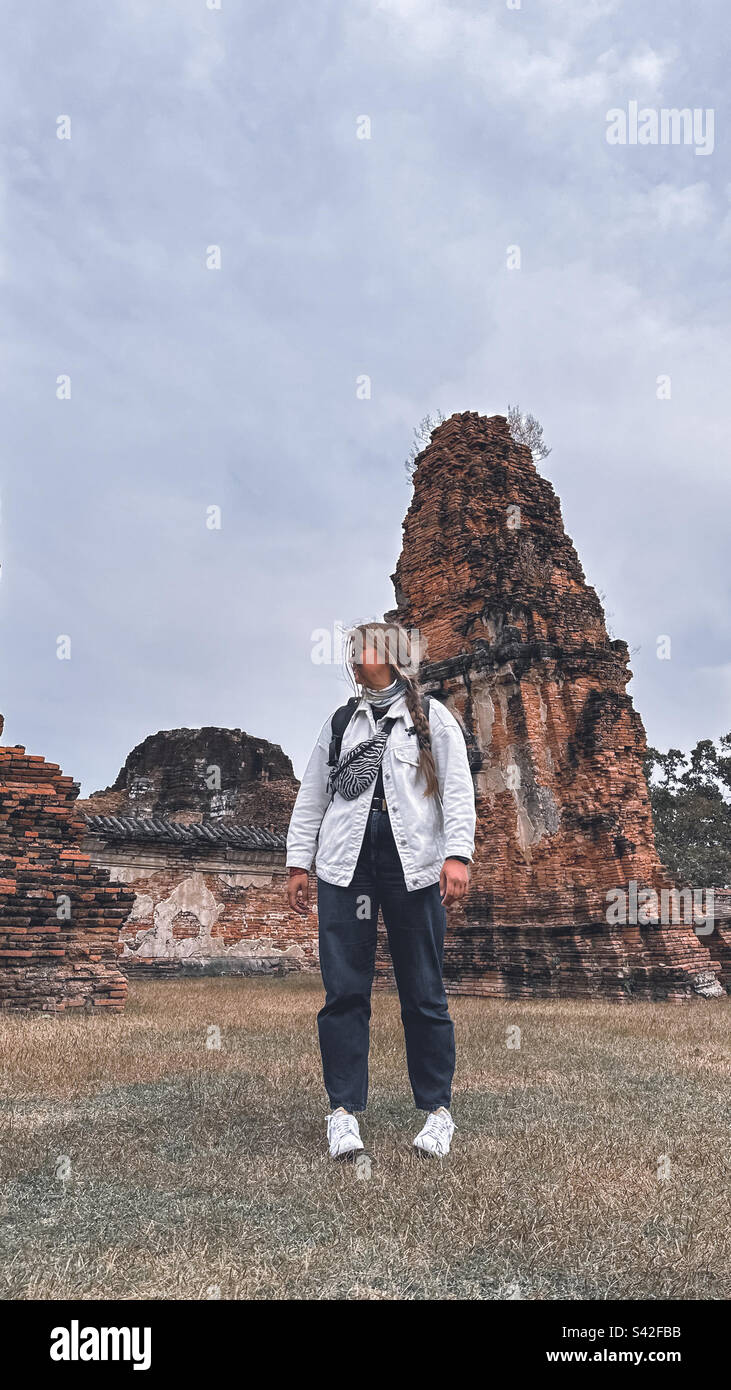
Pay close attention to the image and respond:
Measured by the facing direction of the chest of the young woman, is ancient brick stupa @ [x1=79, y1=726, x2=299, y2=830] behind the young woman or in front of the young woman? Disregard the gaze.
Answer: behind

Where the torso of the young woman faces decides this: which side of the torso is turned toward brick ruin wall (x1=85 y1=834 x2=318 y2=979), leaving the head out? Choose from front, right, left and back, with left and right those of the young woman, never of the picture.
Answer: back

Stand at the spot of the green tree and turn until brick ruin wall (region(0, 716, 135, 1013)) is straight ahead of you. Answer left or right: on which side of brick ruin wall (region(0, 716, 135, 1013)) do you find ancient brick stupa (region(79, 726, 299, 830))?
right

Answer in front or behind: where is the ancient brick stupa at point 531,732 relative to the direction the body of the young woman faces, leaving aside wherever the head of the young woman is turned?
behind

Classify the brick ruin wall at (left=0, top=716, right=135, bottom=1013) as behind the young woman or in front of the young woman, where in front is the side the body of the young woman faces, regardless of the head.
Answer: behind

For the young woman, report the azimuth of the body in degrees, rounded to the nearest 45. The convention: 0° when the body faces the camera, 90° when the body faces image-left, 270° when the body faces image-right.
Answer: approximately 0°
